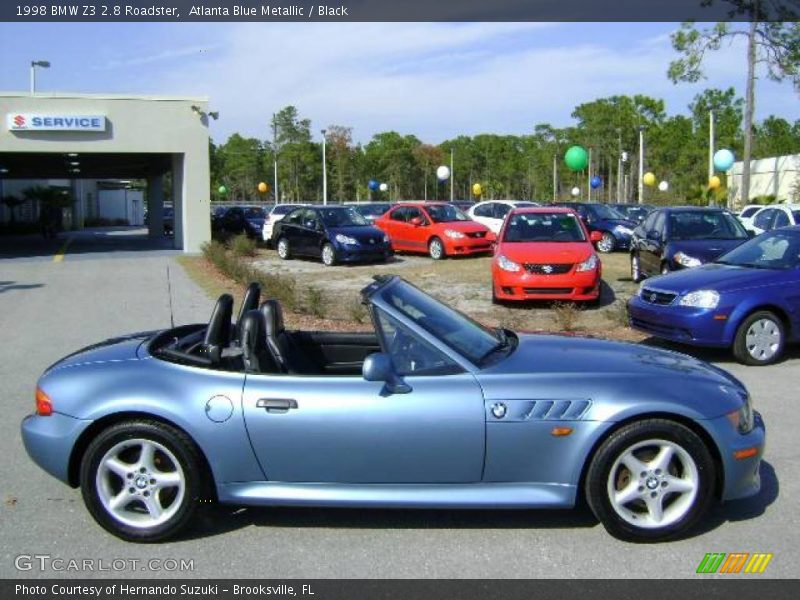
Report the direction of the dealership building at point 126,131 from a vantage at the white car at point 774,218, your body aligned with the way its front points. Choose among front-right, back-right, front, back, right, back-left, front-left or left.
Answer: front-right

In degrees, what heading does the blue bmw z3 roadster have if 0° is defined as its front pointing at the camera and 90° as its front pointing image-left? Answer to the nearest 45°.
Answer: approximately 270°

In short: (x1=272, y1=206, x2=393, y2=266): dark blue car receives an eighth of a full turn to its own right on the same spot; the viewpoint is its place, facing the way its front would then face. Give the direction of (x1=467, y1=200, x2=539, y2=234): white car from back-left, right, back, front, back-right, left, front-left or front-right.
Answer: back-left

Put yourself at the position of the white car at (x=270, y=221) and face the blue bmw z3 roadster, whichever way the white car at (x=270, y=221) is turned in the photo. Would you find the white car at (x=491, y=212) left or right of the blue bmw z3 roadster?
left

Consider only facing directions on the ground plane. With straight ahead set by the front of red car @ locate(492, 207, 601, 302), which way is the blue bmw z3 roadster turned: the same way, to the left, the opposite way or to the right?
to the left
